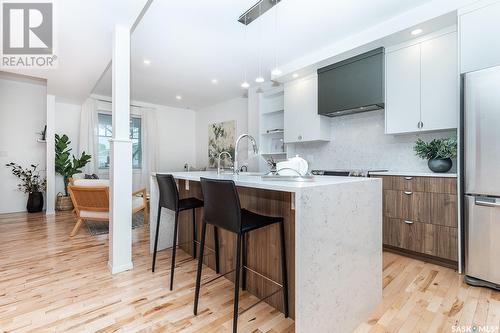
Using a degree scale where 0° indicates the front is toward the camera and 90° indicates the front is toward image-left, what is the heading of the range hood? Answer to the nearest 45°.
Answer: approximately 45°

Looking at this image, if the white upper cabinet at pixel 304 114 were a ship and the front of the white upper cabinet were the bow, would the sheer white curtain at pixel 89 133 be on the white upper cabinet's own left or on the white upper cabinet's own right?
on the white upper cabinet's own right

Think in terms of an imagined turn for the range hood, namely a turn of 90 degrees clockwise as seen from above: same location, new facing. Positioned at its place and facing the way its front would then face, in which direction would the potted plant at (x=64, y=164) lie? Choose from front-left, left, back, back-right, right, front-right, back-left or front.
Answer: front-left

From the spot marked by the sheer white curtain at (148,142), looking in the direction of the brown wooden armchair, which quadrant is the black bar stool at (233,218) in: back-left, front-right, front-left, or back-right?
front-left

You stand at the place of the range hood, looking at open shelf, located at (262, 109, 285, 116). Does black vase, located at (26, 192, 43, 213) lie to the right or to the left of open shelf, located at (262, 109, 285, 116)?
left

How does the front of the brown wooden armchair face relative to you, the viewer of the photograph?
facing away from the viewer and to the right of the viewer

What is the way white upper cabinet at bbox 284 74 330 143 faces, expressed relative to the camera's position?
facing the viewer and to the left of the viewer

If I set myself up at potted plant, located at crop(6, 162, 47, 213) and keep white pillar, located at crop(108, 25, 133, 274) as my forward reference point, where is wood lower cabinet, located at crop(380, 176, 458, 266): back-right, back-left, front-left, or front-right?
front-left

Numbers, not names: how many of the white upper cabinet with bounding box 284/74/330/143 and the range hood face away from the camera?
0

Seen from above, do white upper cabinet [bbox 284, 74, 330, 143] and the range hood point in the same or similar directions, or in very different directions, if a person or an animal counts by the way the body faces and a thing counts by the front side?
same or similar directions

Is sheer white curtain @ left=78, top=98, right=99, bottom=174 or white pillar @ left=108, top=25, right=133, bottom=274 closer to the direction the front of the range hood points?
the white pillar

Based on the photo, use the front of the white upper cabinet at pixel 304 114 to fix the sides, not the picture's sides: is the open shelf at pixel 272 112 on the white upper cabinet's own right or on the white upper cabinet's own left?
on the white upper cabinet's own right

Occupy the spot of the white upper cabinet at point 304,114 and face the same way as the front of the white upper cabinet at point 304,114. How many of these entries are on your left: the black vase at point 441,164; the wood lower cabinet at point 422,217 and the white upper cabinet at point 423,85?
3
